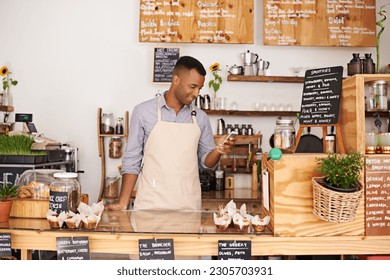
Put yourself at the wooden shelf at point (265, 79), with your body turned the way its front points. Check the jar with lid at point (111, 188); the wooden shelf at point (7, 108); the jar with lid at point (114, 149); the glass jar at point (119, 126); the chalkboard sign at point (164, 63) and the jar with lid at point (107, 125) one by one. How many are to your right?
6

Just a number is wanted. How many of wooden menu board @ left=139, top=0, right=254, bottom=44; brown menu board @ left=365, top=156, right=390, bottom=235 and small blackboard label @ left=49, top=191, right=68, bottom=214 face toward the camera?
3

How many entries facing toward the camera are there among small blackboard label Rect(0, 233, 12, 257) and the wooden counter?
2

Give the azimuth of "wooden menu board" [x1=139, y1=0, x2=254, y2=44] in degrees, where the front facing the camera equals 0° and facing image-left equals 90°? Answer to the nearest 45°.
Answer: approximately 0°

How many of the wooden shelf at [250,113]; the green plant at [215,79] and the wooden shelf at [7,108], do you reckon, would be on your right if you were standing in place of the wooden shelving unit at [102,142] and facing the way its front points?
1

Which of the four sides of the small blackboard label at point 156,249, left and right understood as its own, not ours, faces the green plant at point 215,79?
back

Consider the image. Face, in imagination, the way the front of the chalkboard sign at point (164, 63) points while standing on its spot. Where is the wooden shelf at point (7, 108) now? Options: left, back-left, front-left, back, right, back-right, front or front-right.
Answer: right

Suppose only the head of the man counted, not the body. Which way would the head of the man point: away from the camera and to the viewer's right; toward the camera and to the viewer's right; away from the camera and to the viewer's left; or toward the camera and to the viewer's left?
toward the camera and to the viewer's right
